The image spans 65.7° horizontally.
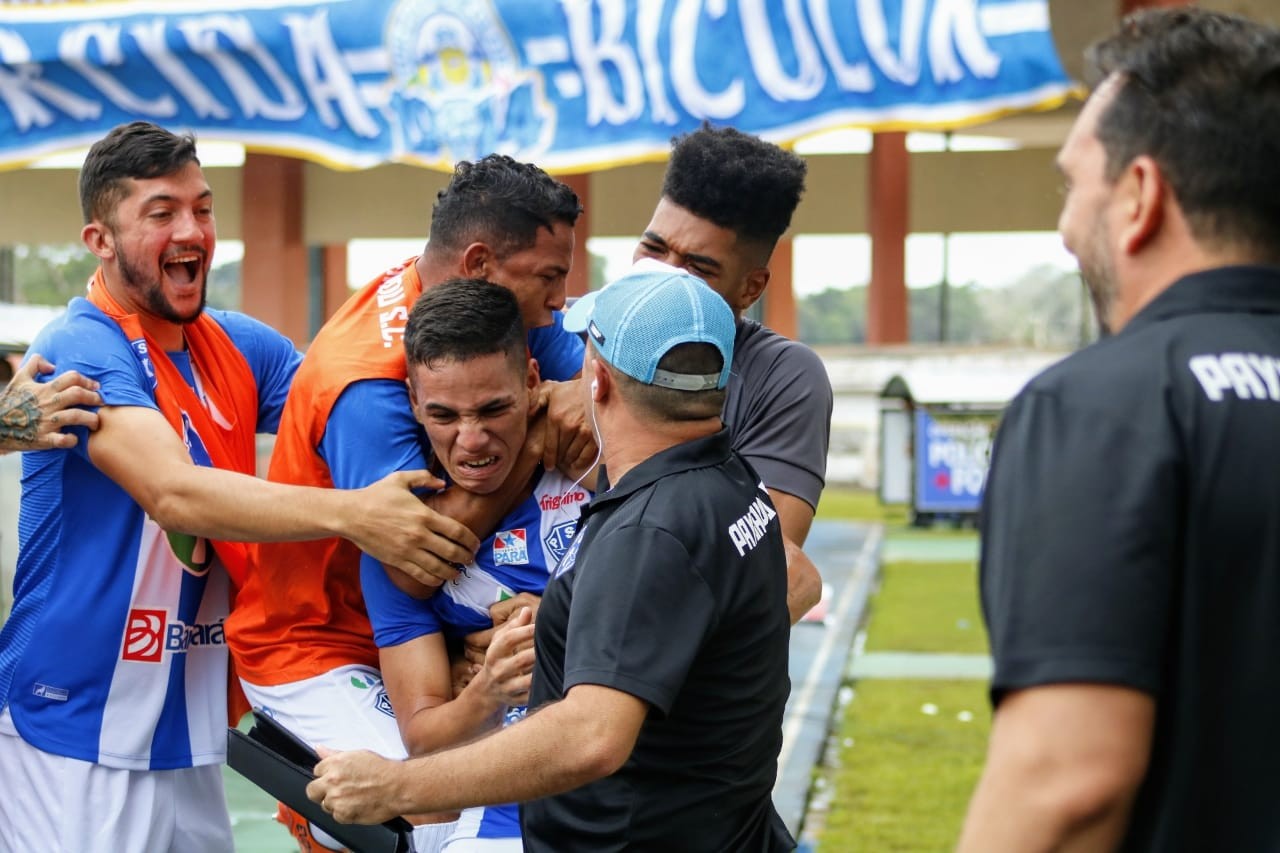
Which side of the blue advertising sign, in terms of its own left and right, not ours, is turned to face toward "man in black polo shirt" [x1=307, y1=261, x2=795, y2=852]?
front

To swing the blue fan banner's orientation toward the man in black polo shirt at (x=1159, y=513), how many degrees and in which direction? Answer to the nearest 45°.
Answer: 0° — it already faces them

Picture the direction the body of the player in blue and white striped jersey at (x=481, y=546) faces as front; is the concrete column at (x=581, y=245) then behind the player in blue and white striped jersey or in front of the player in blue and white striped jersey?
behind

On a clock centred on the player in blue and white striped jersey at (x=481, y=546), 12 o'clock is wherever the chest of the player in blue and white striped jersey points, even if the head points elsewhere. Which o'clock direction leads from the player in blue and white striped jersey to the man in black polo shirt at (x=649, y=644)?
The man in black polo shirt is roughly at 11 o'clock from the player in blue and white striped jersey.

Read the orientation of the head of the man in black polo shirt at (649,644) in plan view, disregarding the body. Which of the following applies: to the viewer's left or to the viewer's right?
to the viewer's left

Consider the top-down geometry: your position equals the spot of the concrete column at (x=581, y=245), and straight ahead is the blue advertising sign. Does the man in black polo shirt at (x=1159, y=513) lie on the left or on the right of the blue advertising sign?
right

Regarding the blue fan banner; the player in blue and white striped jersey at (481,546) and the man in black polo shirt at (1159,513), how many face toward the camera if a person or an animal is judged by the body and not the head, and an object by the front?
2

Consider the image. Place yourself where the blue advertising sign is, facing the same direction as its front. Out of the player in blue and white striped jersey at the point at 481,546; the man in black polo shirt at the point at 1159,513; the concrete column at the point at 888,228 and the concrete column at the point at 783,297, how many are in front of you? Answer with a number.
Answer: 2

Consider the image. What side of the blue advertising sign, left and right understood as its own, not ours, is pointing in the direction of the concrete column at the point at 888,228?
back

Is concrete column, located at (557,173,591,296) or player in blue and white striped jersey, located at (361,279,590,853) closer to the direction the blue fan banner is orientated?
the player in blue and white striped jersey

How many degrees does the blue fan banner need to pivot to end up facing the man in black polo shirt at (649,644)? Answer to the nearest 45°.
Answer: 0° — it already faces them

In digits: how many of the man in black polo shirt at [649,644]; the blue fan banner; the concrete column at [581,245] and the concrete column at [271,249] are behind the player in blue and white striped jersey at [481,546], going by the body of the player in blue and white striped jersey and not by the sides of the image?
3

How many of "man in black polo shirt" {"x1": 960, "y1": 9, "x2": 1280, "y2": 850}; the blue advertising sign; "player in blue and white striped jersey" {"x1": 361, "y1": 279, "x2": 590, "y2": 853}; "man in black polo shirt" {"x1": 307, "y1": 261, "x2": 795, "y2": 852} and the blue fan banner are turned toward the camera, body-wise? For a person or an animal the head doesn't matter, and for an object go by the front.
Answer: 3
